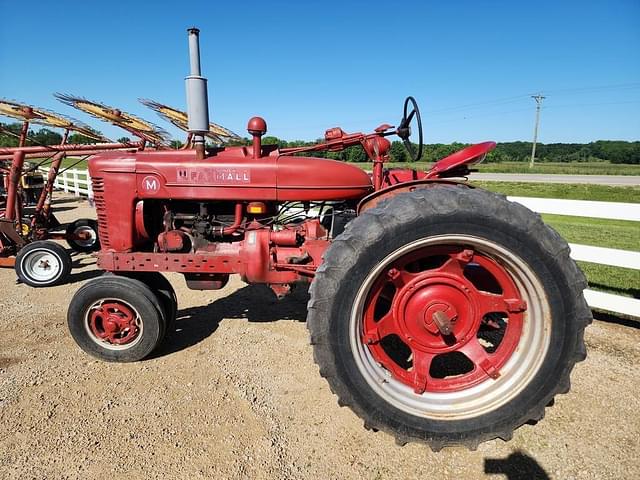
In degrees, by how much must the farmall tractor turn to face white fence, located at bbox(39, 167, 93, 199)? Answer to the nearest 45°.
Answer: approximately 45° to its right

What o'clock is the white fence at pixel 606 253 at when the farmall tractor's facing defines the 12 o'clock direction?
The white fence is roughly at 5 o'clock from the farmall tractor.

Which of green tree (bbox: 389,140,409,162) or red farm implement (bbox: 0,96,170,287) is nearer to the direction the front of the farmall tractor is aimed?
the red farm implement

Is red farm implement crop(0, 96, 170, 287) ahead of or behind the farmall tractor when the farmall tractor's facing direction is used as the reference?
ahead

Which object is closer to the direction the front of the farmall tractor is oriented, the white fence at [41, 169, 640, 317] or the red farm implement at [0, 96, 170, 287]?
the red farm implement

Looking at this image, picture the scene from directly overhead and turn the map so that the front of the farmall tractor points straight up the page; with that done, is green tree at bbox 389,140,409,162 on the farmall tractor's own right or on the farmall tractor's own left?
on the farmall tractor's own right

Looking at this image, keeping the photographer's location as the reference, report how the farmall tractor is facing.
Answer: facing to the left of the viewer
